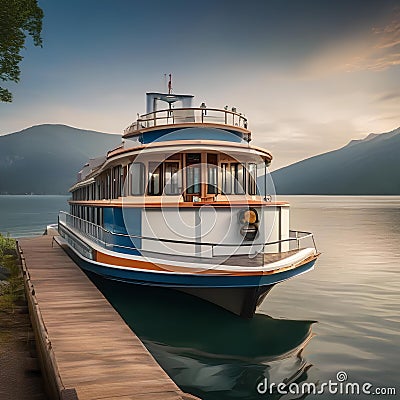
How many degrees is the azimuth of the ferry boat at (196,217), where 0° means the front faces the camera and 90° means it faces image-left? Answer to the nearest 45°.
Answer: approximately 315°
